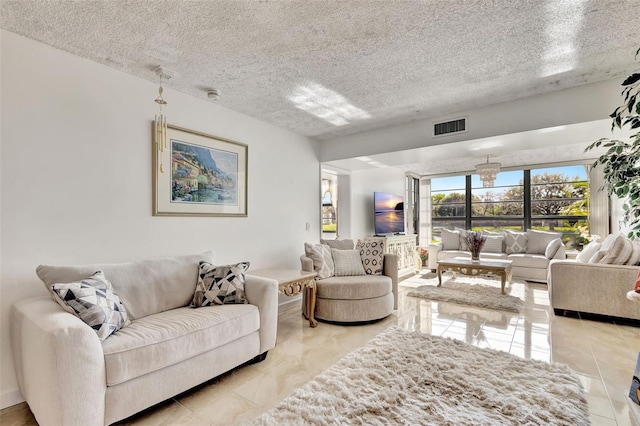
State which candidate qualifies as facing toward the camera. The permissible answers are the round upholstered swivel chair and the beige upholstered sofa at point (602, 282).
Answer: the round upholstered swivel chair

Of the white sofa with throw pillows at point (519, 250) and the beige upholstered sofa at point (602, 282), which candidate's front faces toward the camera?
the white sofa with throw pillows

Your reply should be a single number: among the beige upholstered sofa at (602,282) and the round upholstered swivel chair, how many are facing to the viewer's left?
1

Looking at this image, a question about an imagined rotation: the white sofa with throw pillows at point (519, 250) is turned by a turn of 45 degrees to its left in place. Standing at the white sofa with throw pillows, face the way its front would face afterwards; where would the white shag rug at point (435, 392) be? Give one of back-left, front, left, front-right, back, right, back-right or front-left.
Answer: front-right

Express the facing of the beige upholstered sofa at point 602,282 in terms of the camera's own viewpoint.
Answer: facing to the left of the viewer

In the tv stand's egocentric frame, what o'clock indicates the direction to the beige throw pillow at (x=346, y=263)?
The beige throw pillow is roughly at 2 o'clock from the tv stand.

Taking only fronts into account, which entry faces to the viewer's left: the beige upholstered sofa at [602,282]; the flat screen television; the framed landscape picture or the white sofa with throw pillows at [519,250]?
the beige upholstered sofa

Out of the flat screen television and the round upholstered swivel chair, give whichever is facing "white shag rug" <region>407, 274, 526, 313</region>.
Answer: the flat screen television

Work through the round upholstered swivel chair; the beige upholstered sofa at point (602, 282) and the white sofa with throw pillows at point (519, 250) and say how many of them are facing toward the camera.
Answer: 2

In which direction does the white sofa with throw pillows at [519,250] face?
toward the camera

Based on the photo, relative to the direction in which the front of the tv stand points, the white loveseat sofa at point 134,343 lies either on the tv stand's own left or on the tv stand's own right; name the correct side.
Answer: on the tv stand's own right

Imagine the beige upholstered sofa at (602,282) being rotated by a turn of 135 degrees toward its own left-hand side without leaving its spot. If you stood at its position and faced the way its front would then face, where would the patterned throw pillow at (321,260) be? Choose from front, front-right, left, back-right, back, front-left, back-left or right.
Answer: right

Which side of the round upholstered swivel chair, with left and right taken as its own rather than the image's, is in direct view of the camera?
front

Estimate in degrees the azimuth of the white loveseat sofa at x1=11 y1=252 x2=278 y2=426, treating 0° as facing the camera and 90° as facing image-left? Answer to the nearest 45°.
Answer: approximately 315°
